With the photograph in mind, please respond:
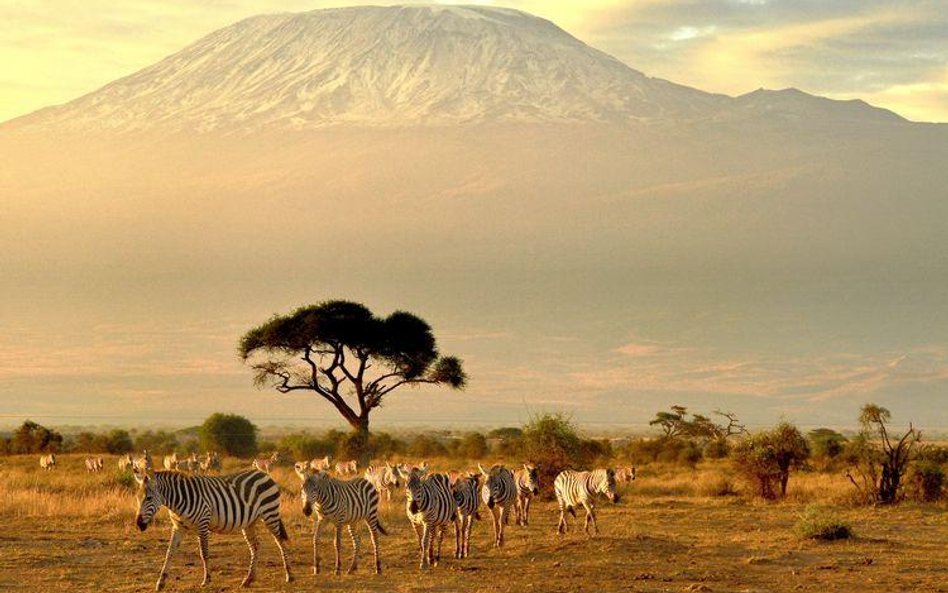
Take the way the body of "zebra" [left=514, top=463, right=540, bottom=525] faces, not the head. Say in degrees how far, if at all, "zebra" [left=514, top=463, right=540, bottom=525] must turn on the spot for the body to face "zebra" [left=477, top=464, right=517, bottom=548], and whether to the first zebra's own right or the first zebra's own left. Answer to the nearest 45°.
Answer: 0° — it already faces it

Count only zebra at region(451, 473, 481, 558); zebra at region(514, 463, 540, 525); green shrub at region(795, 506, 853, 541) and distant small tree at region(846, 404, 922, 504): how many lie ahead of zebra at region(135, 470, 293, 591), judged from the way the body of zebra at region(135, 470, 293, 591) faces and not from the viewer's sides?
0

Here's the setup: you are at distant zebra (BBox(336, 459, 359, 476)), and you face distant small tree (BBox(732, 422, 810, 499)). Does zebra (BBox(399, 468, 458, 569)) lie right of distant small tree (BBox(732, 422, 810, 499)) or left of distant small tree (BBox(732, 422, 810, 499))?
right

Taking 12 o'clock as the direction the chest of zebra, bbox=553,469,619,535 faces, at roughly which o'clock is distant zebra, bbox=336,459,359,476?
The distant zebra is roughly at 8 o'clock from the zebra.

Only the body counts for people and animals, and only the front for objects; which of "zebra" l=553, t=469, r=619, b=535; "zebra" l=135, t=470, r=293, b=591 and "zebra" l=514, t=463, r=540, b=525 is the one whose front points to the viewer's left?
"zebra" l=135, t=470, r=293, b=591

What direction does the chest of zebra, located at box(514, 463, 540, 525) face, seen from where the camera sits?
toward the camera

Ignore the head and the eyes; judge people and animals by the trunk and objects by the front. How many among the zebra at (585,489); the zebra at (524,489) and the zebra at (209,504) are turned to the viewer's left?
1

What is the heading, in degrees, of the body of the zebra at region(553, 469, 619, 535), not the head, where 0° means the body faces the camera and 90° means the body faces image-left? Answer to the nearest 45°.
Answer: approximately 270°

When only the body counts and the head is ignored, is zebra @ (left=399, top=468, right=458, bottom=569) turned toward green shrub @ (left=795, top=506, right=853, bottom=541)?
no

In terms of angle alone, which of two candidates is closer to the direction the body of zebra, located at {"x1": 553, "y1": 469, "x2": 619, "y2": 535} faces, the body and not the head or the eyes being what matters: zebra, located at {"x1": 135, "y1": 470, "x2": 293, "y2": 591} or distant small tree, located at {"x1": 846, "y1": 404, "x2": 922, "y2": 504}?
the distant small tree

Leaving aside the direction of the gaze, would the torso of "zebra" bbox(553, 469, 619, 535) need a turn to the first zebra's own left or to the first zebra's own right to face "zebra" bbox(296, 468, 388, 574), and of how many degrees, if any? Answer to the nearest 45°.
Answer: approximately 135° to the first zebra's own right

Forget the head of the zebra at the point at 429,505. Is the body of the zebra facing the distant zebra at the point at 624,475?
no

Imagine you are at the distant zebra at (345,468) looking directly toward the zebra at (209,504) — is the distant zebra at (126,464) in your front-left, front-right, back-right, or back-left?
back-right

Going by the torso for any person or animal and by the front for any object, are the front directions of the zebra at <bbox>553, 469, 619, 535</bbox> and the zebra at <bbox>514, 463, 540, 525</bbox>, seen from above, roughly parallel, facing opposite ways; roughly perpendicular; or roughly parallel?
roughly perpendicular

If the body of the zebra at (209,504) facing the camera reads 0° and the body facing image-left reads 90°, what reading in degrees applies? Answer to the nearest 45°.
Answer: approximately 90°

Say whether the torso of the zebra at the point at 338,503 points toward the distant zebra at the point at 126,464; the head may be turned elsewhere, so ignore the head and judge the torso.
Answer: no

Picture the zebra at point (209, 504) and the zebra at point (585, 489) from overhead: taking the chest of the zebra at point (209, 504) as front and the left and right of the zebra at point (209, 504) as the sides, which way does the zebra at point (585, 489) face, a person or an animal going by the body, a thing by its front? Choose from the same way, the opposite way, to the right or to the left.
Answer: the opposite way

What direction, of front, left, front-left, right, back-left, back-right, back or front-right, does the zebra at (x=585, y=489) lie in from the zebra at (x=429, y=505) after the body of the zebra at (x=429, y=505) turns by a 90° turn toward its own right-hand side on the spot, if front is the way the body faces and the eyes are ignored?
right

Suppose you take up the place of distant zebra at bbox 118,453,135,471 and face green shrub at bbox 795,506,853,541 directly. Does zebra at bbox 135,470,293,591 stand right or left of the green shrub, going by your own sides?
right
